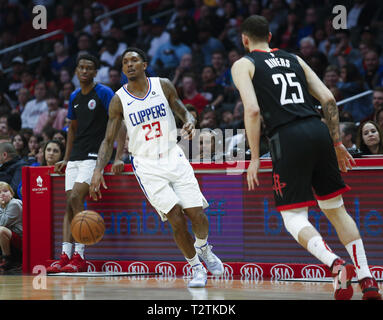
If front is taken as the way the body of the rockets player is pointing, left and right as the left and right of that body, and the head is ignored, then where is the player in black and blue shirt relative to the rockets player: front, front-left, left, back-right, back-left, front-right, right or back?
front

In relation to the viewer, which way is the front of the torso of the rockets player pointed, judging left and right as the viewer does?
facing away from the viewer and to the left of the viewer

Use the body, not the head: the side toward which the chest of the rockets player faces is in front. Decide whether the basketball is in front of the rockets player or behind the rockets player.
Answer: in front

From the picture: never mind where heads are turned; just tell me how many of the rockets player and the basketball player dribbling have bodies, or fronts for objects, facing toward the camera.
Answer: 1

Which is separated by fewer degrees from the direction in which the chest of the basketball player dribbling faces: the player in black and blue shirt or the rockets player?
the rockets player

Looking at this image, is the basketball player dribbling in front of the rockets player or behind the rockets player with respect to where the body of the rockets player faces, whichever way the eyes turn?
in front

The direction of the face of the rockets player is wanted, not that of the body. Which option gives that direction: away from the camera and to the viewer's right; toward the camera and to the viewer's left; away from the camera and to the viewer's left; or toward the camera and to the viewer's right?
away from the camera and to the viewer's left

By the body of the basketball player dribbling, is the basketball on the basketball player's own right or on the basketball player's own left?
on the basketball player's own right

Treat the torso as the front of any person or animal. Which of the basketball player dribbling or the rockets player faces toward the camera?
the basketball player dribbling

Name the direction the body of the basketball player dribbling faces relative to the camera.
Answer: toward the camera

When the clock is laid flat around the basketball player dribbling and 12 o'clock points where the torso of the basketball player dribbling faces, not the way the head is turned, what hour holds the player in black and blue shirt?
The player in black and blue shirt is roughly at 5 o'clock from the basketball player dribbling.

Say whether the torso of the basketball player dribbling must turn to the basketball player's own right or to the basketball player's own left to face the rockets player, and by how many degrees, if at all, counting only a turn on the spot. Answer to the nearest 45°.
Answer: approximately 45° to the basketball player's own left
